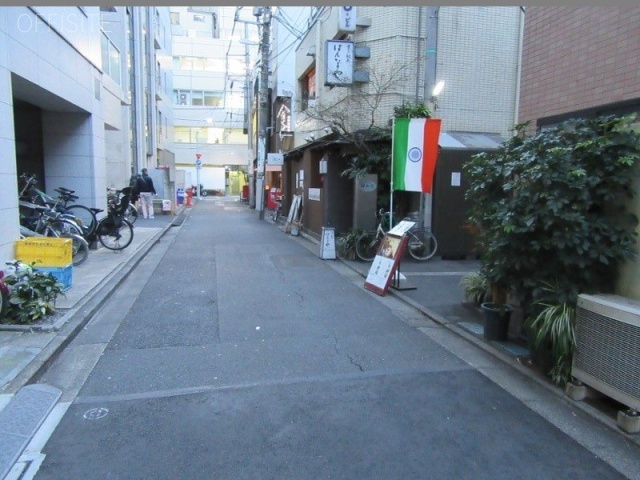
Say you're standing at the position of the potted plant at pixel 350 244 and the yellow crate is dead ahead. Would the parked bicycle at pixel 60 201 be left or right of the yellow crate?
right

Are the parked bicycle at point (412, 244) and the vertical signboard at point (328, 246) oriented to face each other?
no

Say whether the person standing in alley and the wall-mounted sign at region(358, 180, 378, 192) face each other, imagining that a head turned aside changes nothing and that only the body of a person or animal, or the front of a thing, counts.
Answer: no

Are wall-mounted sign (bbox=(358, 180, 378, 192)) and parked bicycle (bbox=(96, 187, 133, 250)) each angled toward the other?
no

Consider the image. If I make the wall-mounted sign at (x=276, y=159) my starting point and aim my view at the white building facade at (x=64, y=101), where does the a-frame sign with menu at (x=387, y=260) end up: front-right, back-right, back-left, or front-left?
front-left

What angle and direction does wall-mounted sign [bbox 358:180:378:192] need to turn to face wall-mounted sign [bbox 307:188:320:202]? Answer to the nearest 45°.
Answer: approximately 135° to its right

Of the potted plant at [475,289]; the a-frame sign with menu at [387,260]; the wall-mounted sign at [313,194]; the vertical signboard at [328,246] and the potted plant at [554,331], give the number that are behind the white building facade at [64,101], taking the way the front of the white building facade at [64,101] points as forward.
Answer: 0

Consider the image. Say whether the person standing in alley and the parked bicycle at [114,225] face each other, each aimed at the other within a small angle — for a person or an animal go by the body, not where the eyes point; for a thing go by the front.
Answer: no

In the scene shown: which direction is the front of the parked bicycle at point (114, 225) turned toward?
to the viewer's left

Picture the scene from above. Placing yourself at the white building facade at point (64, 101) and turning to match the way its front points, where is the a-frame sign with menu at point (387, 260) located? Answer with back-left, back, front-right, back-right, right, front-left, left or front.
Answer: front

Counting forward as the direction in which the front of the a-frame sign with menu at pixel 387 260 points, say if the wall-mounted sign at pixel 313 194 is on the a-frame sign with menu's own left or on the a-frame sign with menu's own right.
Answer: on the a-frame sign with menu's own right

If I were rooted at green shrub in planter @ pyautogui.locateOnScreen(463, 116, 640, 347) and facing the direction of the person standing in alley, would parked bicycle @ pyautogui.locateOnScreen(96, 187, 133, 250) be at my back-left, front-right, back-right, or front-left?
front-left

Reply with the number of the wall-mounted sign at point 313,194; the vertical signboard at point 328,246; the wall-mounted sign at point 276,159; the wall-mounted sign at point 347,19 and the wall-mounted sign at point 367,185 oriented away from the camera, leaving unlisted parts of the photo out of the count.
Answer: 0

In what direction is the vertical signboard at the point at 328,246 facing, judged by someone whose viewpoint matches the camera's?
facing the viewer

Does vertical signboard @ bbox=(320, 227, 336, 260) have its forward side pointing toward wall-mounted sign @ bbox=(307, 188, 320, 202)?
no

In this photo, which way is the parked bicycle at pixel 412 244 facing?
to the viewer's left
